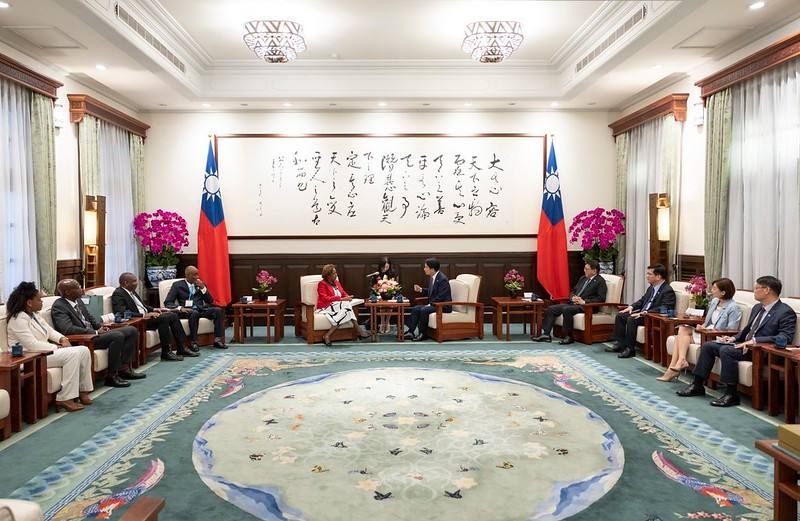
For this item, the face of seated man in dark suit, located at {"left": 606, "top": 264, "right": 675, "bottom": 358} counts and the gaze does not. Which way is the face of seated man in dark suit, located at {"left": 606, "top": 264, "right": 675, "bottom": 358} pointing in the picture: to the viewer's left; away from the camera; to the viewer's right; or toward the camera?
to the viewer's left

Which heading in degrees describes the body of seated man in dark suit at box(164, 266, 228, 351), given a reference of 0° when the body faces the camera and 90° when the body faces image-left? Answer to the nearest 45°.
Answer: approximately 315°

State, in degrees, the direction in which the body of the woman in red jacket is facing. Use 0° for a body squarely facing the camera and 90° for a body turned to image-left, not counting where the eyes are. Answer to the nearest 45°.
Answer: approximately 315°

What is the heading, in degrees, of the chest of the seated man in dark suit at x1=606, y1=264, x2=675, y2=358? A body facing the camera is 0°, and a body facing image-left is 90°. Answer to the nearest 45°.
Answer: approximately 45°

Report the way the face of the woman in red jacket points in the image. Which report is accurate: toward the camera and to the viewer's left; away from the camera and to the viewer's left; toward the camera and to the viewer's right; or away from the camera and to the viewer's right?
toward the camera and to the viewer's right

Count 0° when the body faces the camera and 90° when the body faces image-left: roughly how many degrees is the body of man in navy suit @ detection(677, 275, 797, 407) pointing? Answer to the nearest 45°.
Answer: approximately 45°

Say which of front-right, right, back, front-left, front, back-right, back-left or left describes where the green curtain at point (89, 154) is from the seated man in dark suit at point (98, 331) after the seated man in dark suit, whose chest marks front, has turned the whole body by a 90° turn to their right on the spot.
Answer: back-right

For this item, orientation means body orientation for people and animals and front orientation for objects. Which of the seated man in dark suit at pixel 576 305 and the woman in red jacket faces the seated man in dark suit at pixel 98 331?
the seated man in dark suit at pixel 576 305

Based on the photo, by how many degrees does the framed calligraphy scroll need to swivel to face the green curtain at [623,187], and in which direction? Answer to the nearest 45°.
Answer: approximately 90° to its left

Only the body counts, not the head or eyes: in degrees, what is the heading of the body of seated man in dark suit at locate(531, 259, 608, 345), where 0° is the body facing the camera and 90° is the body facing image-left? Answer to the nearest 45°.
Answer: approximately 45°

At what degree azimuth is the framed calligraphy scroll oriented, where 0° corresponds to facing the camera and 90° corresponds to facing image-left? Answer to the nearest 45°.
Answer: approximately 0°

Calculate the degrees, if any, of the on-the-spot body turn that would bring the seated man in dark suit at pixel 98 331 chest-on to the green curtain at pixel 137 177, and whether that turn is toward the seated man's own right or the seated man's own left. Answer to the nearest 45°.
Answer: approximately 135° to the seated man's own left

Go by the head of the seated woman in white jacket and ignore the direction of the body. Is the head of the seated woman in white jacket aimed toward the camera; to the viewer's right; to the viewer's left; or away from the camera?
to the viewer's right

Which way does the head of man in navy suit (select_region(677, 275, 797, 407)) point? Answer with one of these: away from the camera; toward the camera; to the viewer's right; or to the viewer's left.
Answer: to the viewer's left
